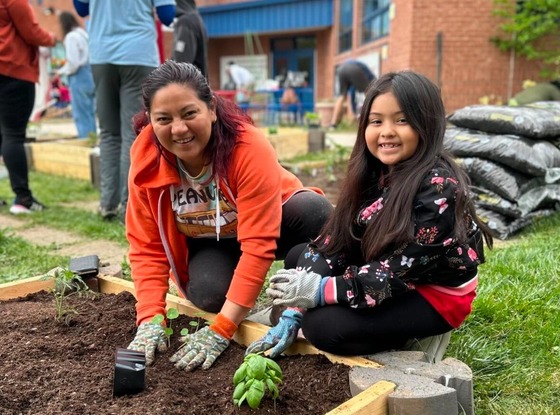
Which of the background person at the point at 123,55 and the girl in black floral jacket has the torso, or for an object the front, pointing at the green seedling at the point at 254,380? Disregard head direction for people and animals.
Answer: the girl in black floral jacket

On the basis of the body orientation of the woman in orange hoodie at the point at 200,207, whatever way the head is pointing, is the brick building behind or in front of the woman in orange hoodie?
behind

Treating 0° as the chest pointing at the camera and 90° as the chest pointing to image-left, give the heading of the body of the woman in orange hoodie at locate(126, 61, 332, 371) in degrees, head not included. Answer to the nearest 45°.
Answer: approximately 45°

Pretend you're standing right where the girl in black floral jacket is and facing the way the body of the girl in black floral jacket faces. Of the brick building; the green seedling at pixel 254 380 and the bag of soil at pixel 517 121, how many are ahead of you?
1

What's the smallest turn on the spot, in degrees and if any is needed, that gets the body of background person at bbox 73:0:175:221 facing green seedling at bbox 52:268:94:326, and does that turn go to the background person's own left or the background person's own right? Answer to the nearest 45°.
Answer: approximately 180°

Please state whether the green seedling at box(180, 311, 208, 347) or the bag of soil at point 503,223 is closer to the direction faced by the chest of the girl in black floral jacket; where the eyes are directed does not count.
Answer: the green seedling

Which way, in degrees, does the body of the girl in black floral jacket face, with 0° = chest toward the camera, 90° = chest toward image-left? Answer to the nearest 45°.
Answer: approximately 45°

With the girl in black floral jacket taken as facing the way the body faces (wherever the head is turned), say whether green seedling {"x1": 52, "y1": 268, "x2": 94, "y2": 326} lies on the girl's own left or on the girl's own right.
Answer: on the girl's own right

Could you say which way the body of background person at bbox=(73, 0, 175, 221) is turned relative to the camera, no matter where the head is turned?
away from the camera

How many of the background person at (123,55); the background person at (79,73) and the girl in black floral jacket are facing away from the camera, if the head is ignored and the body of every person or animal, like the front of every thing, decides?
1
